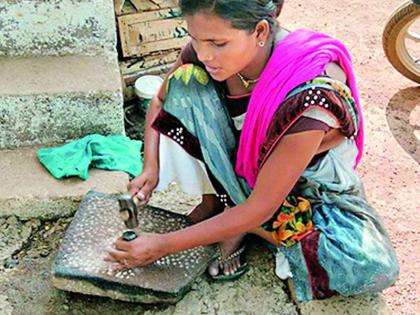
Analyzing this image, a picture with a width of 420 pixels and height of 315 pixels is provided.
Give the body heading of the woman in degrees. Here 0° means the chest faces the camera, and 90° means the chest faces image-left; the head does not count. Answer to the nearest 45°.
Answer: approximately 45°

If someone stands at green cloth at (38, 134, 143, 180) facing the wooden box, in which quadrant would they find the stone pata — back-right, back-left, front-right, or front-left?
back-right

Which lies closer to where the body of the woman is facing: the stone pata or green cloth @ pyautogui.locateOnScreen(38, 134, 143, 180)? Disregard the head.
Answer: the stone pata

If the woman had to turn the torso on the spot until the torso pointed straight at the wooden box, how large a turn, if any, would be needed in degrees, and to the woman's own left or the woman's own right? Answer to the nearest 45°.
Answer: approximately 90° to the woman's own right

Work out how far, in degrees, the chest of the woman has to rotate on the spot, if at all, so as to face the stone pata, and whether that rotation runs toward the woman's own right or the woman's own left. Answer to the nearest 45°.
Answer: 0° — they already face it

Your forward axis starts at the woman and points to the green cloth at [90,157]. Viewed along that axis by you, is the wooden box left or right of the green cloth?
right

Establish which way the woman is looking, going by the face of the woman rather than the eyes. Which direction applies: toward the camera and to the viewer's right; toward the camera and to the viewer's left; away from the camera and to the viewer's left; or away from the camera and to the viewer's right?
toward the camera and to the viewer's left
